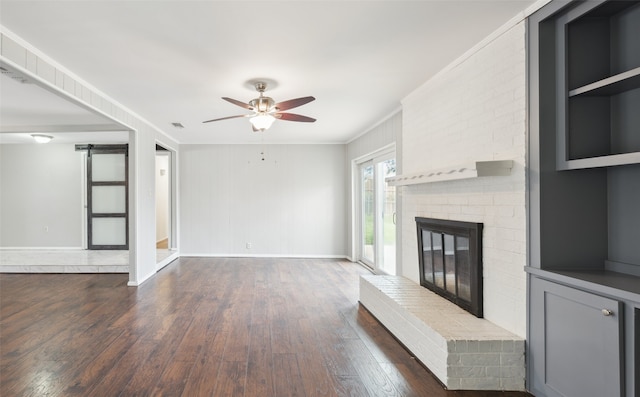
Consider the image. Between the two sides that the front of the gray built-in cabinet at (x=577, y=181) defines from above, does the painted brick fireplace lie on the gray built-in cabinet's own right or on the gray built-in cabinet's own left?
on the gray built-in cabinet's own right

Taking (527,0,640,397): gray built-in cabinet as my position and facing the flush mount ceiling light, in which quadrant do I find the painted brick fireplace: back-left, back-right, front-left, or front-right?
front-right

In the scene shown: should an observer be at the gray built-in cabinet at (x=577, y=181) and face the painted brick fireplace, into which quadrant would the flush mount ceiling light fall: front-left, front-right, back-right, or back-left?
front-left

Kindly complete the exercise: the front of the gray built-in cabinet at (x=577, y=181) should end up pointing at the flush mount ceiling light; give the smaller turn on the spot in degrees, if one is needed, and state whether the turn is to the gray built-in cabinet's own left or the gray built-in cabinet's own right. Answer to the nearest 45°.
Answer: approximately 45° to the gray built-in cabinet's own right

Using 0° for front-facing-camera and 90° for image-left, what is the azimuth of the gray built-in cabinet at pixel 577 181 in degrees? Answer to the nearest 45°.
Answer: approximately 45°
